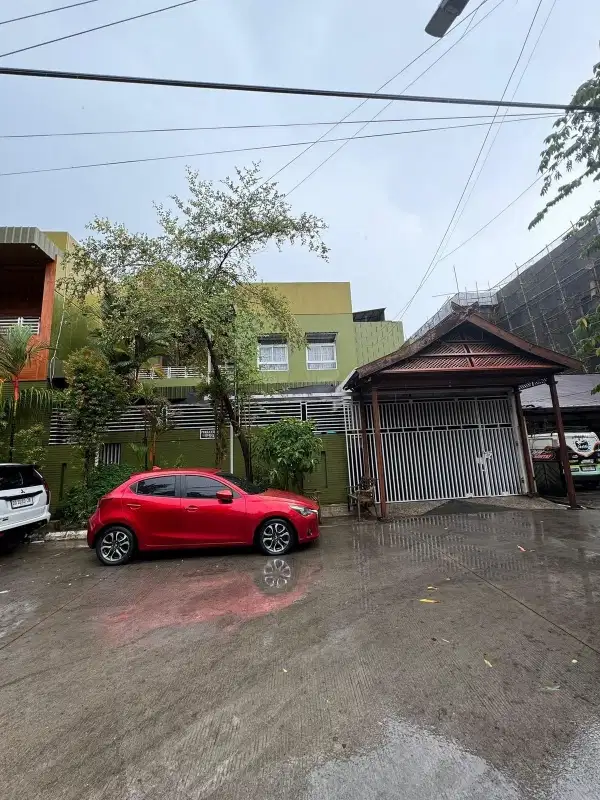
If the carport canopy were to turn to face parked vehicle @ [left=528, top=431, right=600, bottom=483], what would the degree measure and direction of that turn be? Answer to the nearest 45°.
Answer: approximately 135° to its left

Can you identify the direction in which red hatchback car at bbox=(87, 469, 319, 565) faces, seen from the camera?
facing to the right of the viewer

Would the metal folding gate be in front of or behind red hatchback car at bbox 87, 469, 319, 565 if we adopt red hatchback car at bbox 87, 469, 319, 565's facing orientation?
in front

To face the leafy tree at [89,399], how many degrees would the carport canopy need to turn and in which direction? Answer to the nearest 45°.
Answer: approximately 45° to its right

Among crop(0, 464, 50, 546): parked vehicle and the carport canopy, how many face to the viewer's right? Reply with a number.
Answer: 0

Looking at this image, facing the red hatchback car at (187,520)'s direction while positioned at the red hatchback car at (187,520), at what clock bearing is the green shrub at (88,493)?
The green shrub is roughly at 8 o'clock from the red hatchback car.

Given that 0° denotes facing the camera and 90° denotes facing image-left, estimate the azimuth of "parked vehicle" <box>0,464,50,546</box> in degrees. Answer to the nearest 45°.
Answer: approximately 135°

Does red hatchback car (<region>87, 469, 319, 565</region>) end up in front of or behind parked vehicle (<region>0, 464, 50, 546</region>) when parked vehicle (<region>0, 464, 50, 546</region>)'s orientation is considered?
behind

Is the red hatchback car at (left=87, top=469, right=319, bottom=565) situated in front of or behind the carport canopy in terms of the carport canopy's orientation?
in front

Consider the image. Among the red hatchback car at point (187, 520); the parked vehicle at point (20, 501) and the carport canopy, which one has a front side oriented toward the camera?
the carport canopy

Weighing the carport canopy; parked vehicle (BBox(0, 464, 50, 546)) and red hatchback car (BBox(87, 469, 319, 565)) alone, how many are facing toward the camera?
1

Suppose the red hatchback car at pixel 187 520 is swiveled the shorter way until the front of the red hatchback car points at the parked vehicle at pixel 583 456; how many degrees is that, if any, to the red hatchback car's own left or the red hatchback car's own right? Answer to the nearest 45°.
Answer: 0° — it already faces it

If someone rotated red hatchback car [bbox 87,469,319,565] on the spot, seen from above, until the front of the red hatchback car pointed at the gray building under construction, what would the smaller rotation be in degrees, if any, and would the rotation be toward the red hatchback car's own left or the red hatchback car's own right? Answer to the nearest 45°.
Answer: approximately 45° to the red hatchback car's own left
